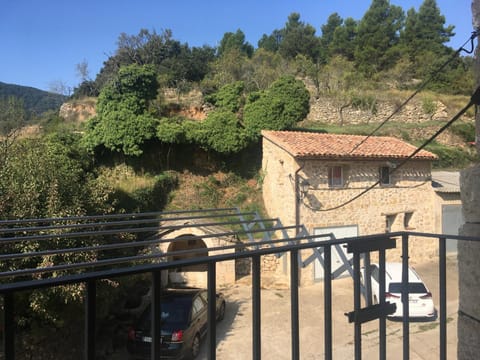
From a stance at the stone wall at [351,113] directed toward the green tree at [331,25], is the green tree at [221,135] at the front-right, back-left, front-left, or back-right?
back-left

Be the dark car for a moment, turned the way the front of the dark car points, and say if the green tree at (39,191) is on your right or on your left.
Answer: on your left

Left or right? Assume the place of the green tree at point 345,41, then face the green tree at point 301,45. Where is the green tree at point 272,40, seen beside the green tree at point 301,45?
right
